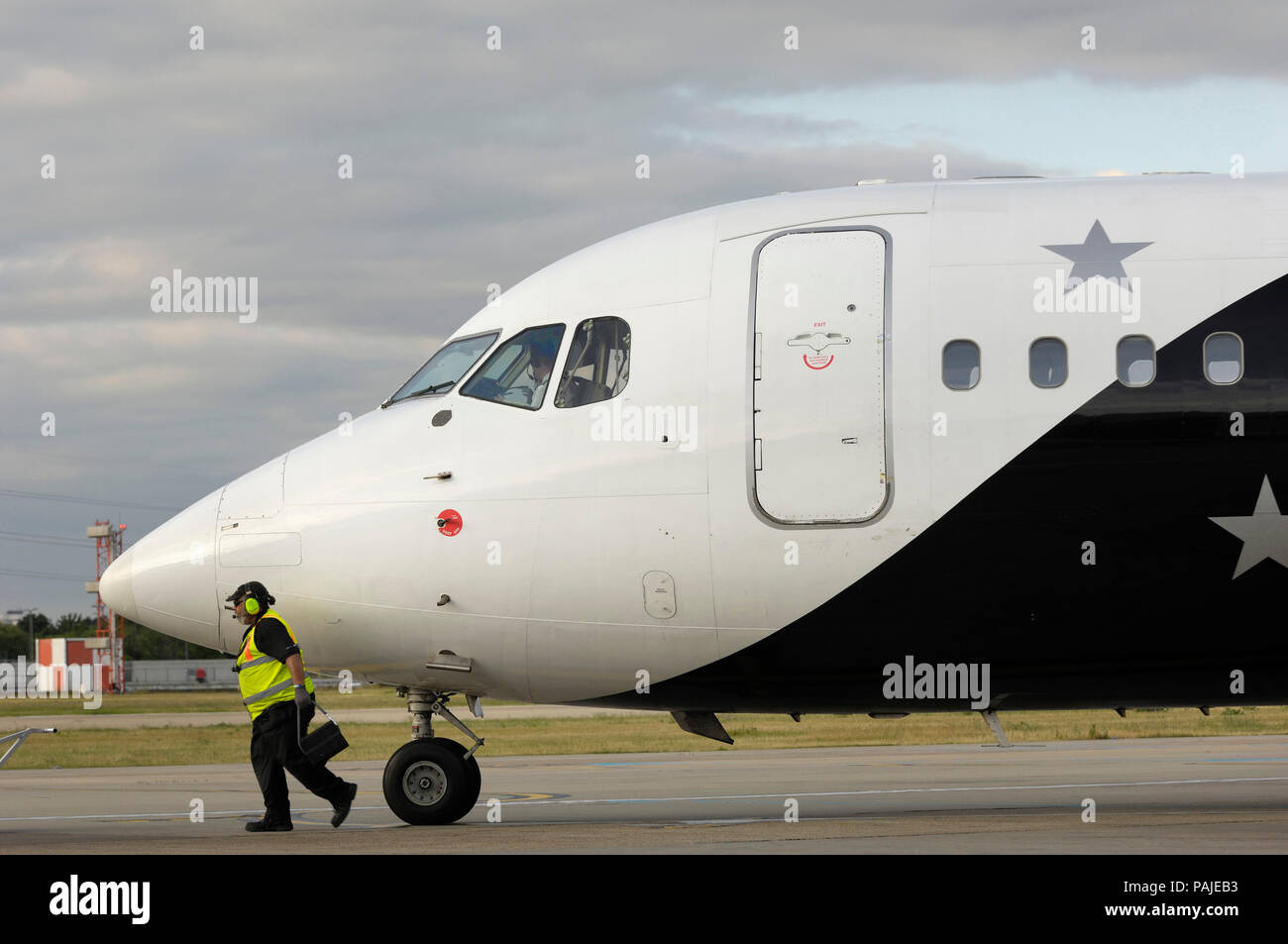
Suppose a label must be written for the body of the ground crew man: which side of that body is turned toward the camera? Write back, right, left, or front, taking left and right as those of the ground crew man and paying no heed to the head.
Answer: left

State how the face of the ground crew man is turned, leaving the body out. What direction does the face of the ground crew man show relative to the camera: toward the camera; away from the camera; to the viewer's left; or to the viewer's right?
to the viewer's left
